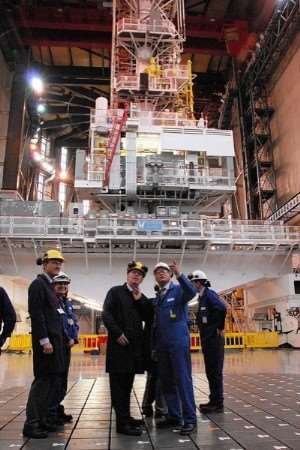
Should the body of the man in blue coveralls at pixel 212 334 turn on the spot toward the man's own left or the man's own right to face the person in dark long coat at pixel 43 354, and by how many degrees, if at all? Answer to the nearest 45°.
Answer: approximately 45° to the man's own left

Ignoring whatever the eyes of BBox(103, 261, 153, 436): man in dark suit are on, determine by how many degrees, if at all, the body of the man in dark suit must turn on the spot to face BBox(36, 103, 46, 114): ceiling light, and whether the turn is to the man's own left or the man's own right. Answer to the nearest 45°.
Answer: approximately 135° to the man's own left

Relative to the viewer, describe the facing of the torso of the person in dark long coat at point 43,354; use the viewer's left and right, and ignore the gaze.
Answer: facing to the right of the viewer

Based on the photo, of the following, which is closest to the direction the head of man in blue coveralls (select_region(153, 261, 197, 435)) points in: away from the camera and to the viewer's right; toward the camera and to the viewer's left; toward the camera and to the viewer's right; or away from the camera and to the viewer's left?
toward the camera and to the viewer's left

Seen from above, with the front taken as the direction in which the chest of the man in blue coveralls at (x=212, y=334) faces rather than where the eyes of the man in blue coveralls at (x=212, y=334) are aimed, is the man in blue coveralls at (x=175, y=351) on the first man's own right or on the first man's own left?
on the first man's own left

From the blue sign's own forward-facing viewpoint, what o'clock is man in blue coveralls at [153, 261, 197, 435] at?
The man in blue coveralls is roughly at 12 o'clock from the blue sign.

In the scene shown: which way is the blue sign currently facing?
toward the camera

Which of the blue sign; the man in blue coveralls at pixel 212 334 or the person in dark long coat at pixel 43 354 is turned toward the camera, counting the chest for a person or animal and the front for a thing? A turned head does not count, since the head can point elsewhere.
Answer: the blue sign

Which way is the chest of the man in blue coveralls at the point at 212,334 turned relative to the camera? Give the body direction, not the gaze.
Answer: to the viewer's left

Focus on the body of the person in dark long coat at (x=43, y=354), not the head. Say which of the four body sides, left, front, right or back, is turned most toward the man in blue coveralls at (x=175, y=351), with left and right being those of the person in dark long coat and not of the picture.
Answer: front

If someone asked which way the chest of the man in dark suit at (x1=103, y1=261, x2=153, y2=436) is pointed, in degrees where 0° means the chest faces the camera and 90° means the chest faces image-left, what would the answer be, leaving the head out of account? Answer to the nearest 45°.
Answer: approximately 315°
